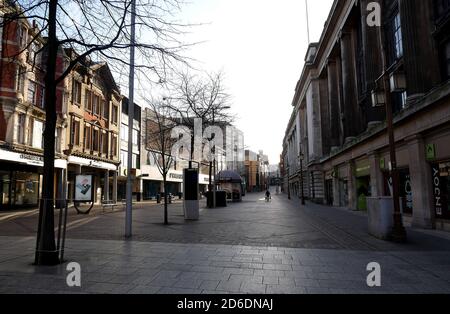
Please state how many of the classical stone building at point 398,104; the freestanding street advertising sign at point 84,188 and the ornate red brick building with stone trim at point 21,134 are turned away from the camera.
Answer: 0

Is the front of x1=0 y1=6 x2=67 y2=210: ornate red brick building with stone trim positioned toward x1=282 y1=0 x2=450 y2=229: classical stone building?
yes

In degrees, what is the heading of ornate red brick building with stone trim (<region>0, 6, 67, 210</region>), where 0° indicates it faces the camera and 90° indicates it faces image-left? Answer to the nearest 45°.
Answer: approximately 315°

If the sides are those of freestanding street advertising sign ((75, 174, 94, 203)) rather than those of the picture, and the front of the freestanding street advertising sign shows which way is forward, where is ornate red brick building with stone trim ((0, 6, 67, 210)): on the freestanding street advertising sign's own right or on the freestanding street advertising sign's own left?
on the freestanding street advertising sign's own right

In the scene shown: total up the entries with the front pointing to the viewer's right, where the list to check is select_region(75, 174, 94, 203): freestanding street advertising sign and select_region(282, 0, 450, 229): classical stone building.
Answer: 0

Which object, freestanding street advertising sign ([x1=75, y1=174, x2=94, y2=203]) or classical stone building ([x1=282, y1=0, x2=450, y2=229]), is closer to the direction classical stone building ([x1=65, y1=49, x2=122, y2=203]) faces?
the classical stone building

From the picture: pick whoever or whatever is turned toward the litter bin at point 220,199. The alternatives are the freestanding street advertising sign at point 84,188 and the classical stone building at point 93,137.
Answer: the classical stone building

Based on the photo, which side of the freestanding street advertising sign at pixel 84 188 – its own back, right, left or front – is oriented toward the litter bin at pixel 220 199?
left

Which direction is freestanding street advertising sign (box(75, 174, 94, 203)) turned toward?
toward the camera

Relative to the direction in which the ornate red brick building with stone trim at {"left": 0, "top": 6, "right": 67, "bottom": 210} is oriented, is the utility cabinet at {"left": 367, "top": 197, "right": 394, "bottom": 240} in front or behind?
in front

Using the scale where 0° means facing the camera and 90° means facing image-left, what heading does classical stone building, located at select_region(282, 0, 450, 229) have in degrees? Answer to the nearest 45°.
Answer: approximately 45°

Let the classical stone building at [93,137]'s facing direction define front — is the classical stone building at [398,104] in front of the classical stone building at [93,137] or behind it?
in front

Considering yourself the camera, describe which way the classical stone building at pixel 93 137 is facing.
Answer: facing the viewer and to the right of the viewer

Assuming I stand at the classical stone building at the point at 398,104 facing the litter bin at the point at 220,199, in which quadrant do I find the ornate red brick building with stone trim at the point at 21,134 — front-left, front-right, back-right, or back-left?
front-left

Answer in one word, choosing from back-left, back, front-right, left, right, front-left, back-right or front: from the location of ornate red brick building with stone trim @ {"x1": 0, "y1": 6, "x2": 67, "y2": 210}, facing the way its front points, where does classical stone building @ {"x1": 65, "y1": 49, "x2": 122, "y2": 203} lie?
left

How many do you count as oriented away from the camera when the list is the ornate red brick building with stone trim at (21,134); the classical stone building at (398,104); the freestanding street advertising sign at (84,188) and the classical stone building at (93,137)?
0

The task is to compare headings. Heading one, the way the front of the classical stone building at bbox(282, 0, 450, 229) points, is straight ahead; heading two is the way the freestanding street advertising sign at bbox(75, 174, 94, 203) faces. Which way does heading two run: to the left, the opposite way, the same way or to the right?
to the left

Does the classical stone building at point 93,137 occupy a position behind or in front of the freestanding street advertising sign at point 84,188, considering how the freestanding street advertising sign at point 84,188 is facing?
behind

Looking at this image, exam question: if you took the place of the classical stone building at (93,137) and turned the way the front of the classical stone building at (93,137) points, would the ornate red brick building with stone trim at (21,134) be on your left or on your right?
on your right
